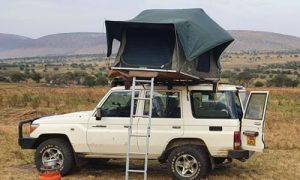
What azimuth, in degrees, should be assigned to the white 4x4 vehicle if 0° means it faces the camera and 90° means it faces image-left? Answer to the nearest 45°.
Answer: approximately 90°
